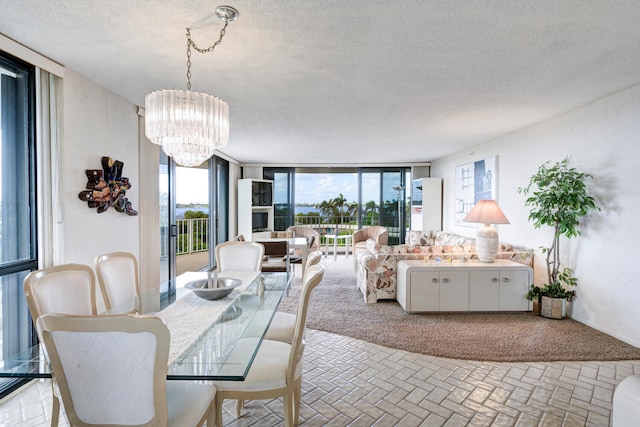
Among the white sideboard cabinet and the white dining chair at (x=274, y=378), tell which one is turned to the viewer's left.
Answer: the white dining chair

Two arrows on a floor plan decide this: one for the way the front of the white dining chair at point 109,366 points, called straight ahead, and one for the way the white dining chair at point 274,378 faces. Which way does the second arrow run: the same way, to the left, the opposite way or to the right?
to the left

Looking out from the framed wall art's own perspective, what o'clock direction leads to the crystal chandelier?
The crystal chandelier is roughly at 11 o'clock from the framed wall art.

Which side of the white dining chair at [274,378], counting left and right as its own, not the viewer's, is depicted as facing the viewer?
left

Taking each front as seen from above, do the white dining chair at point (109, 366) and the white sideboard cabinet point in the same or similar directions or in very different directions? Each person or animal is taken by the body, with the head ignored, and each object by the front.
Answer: very different directions

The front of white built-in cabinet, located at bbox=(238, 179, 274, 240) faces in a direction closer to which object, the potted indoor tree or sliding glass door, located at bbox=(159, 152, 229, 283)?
the potted indoor tree

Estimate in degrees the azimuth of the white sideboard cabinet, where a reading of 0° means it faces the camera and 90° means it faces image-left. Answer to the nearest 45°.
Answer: approximately 0°

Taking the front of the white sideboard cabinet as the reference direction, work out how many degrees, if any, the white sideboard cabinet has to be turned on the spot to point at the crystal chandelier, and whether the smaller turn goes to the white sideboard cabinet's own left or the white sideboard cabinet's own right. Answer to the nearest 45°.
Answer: approximately 45° to the white sideboard cabinet's own right

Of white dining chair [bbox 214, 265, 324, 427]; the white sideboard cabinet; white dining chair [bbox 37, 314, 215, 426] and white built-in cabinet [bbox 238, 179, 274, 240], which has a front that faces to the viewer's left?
white dining chair [bbox 214, 265, 324, 427]

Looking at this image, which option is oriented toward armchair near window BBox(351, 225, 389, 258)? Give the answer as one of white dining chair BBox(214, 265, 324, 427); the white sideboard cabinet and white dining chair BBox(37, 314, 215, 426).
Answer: white dining chair BBox(37, 314, 215, 426)

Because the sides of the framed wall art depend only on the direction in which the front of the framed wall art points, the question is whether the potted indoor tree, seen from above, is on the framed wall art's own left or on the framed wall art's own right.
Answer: on the framed wall art's own left

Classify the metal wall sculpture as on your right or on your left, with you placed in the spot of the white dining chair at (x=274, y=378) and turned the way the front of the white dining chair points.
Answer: on your right

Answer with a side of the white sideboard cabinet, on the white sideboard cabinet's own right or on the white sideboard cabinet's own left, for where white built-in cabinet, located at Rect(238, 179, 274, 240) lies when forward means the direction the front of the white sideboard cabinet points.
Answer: on the white sideboard cabinet's own right
